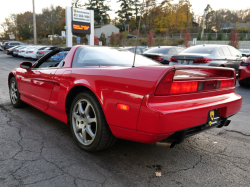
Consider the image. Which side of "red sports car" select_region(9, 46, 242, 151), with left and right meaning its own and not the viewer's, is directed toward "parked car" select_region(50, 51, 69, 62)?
front

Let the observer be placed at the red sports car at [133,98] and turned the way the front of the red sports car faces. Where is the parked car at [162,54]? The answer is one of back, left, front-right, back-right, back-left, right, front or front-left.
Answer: front-right

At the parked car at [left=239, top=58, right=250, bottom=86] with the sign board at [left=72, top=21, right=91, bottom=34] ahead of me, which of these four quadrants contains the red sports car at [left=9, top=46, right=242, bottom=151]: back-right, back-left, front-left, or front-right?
back-left

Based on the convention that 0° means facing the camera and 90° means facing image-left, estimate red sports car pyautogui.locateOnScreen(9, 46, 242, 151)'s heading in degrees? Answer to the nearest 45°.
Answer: approximately 135°
